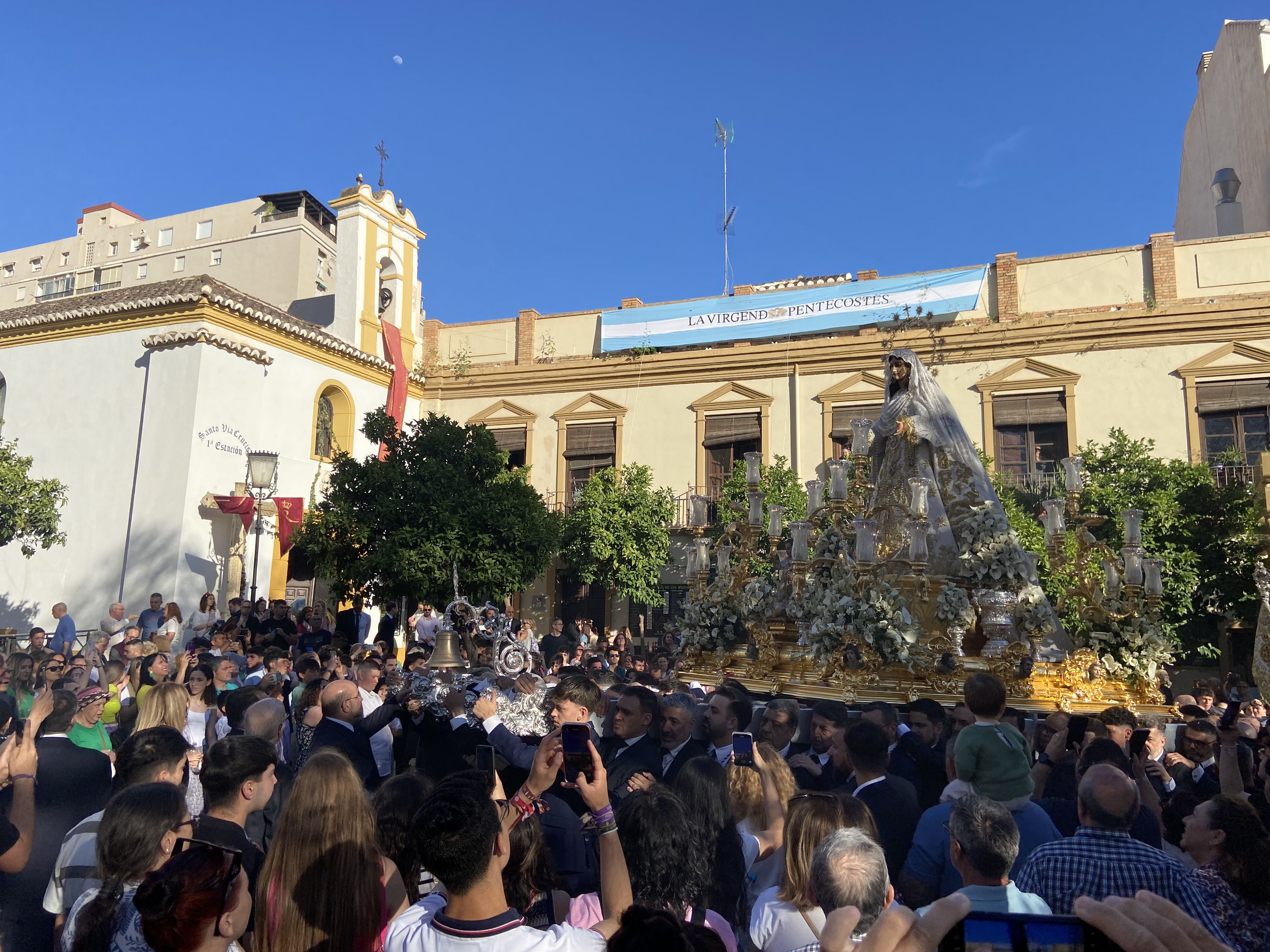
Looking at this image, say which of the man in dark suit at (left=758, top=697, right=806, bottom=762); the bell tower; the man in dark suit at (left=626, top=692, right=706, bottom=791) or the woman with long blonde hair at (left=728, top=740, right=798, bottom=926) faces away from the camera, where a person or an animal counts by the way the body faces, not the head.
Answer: the woman with long blonde hair

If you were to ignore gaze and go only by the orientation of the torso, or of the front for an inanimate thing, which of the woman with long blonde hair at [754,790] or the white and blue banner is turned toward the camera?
the white and blue banner

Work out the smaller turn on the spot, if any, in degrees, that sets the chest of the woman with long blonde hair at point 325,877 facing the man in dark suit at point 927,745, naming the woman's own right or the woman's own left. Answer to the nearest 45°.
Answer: approximately 45° to the woman's own right

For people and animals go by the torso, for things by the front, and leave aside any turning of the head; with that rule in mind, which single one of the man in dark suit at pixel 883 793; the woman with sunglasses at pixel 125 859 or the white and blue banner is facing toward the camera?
the white and blue banner

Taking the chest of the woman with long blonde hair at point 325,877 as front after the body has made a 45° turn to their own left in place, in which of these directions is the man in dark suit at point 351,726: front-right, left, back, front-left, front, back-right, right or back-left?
front-right

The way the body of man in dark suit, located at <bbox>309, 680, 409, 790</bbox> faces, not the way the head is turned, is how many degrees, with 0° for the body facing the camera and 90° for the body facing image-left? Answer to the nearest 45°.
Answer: approximately 270°

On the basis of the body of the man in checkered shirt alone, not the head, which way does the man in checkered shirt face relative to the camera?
away from the camera

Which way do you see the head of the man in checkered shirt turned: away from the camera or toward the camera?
away from the camera

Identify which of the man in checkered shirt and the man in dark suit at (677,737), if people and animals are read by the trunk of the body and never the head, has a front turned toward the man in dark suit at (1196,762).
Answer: the man in checkered shirt

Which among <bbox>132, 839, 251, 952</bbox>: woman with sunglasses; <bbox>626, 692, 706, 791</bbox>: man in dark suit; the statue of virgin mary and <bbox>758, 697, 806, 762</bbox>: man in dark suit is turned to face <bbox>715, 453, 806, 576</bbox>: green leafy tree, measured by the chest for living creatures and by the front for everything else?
the woman with sunglasses

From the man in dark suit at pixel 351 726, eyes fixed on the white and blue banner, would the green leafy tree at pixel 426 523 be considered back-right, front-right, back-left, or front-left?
front-left

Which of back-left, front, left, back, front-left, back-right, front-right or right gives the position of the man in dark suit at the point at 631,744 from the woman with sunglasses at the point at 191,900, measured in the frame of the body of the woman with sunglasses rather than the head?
front

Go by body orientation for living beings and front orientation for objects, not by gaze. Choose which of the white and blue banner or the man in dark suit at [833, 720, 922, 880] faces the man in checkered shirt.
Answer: the white and blue banner

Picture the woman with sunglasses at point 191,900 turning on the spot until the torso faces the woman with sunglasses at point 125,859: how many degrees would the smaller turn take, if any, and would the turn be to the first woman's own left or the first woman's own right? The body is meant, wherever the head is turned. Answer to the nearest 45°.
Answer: approximately 45° to the first woman's own left

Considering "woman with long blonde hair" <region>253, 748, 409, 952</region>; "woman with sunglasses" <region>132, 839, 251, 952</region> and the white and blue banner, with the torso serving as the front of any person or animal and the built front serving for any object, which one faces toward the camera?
the white and blue banner

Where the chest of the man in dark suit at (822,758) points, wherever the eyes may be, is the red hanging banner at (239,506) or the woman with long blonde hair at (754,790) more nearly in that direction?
the woman with long blonde hair

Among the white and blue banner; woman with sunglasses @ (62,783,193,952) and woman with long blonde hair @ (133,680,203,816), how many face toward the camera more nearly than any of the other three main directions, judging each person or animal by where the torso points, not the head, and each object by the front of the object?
1
